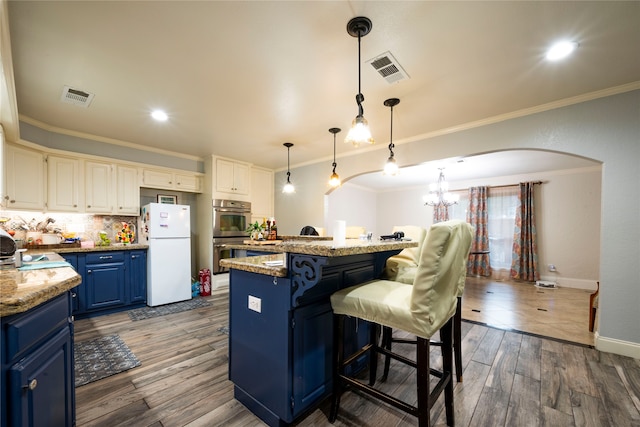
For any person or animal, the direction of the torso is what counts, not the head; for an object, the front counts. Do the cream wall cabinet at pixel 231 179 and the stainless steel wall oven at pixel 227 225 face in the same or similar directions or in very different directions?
same or similar directions

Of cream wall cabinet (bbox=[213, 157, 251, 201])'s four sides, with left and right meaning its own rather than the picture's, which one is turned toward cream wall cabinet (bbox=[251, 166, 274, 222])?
left

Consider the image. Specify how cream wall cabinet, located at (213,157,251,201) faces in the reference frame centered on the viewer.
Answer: facing the viewer and to the right of the viewer

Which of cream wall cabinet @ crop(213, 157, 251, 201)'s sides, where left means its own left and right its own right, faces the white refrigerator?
right

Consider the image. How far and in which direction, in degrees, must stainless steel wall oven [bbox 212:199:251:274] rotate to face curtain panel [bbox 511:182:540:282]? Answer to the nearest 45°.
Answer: approximately 45° to its left

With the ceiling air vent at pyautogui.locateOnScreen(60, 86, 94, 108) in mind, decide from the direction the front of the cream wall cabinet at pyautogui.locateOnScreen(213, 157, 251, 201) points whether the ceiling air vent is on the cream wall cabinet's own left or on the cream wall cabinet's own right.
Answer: on the cream wall cabinet's own right

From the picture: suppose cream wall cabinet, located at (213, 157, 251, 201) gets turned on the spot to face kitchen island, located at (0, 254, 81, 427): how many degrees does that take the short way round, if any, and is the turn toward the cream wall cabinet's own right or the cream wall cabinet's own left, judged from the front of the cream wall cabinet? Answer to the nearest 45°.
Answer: approximately 45° to the cream wall cabinet's own right

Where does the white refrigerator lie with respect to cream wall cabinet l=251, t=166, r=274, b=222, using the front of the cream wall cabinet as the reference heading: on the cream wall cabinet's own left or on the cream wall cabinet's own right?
on the cream wall cabinet's own right

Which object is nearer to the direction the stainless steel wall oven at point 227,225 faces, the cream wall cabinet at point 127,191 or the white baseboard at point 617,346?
the white baseboard

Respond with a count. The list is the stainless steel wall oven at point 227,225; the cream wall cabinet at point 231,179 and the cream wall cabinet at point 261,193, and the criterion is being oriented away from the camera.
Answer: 0
